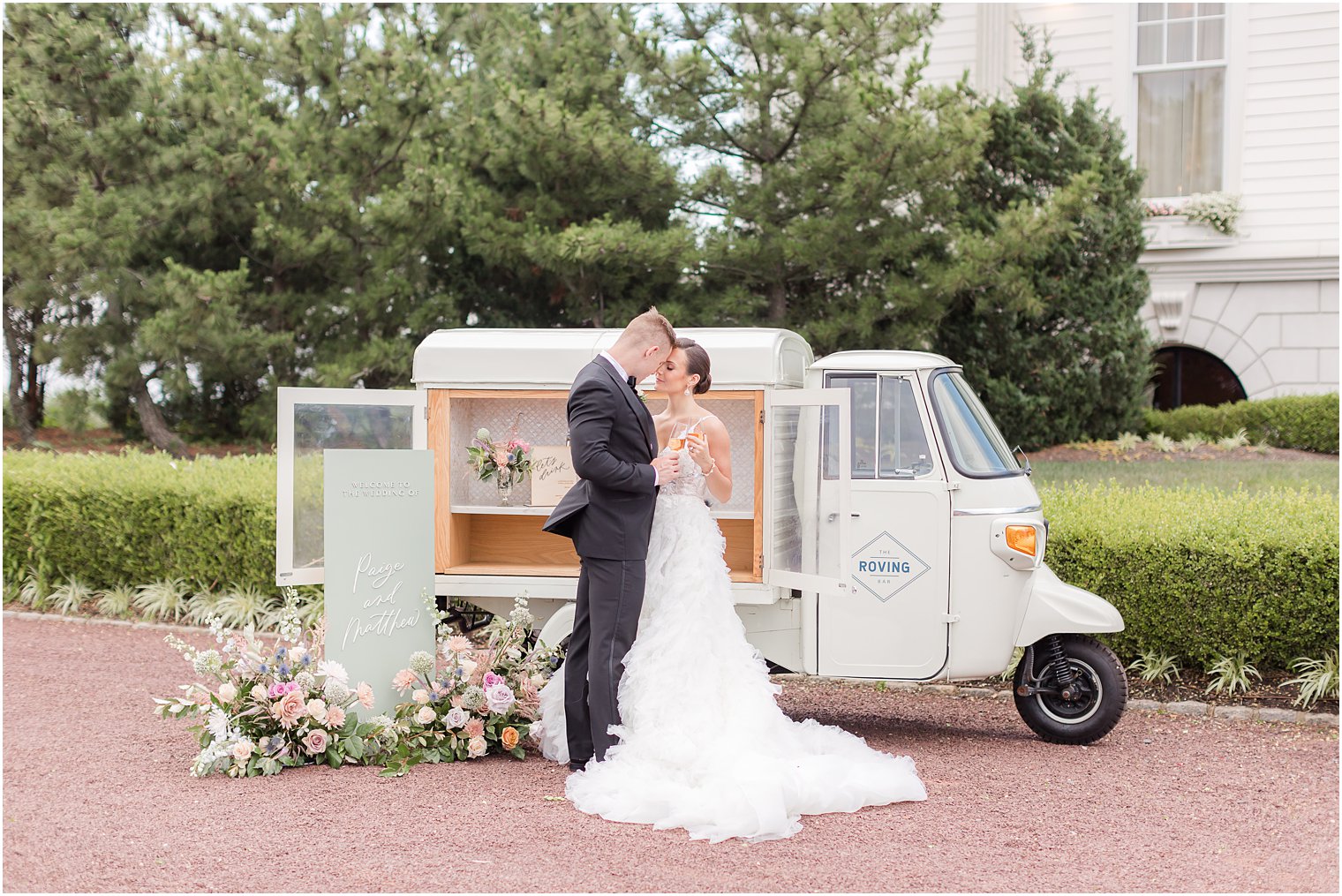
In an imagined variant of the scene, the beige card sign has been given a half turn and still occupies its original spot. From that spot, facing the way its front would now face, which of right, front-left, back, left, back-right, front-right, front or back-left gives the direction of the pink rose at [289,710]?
back-left

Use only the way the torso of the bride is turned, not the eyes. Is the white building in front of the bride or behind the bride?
behind

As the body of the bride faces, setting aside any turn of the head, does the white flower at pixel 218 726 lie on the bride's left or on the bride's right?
on the bride's right

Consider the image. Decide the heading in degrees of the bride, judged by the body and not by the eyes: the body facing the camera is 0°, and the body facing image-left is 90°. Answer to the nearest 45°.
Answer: approximately 45°

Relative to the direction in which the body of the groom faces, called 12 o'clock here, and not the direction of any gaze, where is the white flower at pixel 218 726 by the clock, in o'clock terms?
The white flower is roughly at 6 o'clock from the groom.

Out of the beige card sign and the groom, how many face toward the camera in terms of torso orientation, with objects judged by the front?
1

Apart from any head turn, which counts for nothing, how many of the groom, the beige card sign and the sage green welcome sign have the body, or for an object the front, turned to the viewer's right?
1

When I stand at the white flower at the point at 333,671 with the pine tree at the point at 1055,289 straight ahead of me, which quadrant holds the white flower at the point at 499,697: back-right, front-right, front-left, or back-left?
front-right

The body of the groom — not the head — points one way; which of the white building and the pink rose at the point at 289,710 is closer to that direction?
the white building

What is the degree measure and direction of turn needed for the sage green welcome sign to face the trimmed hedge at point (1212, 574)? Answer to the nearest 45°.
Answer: approximately 90° to its left

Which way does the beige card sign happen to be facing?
toward the camera

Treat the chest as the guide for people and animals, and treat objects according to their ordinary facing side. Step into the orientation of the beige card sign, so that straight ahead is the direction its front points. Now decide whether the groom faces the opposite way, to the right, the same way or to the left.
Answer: to the left

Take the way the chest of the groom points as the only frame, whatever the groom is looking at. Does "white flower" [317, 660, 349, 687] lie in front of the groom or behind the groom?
behind

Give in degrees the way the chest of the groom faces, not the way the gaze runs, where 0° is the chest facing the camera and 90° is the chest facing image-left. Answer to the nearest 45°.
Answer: approximately 270°

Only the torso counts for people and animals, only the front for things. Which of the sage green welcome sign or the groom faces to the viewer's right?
the groom
